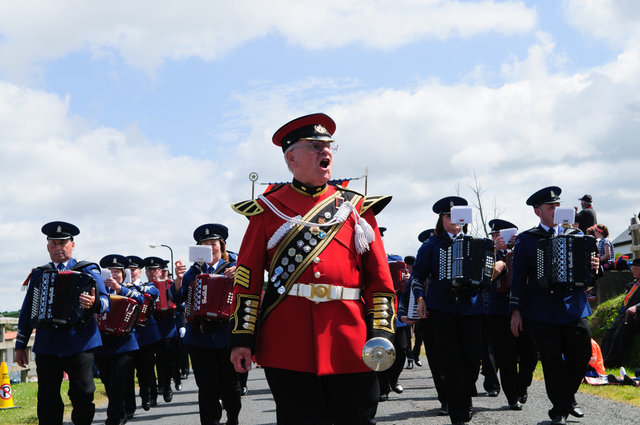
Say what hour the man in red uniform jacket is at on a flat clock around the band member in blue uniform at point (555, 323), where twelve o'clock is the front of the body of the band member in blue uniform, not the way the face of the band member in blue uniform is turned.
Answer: The man in red uniform jacket is roughly at 2 o'clock from the band member in blue uniform.

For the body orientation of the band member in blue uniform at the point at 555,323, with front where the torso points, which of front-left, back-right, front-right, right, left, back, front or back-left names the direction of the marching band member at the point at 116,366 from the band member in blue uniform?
back-right

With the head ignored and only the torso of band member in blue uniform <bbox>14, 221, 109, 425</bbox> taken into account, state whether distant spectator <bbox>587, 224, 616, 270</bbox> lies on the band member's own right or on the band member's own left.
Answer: on the band member's own left

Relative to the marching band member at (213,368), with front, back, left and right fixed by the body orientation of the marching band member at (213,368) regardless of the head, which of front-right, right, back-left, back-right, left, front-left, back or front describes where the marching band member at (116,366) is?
back-right

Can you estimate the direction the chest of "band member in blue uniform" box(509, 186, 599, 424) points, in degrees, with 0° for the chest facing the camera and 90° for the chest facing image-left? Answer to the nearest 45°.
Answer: approximately 315°

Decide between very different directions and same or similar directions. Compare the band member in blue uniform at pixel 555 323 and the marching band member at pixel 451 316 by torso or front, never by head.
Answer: same or similar directions

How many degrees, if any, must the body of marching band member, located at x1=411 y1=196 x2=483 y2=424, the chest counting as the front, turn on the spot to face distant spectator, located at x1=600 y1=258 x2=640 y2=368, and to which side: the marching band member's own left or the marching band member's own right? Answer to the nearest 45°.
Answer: approximately 90° to the marching band member's own left

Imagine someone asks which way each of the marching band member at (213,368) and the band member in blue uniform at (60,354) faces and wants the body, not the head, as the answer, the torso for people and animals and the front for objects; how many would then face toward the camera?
2

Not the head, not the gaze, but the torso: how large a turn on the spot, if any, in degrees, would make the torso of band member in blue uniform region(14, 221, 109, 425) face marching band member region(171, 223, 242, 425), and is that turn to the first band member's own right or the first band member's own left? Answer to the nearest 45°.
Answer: approximately 90° to the first band member's own left

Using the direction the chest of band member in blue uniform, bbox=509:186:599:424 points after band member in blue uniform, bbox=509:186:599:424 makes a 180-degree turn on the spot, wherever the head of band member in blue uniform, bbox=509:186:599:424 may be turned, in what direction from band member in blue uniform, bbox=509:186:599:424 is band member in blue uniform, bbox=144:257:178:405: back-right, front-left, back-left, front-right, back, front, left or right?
front

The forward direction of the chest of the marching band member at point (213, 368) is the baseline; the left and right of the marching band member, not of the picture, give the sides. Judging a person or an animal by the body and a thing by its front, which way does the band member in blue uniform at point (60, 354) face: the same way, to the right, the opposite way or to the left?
the same way

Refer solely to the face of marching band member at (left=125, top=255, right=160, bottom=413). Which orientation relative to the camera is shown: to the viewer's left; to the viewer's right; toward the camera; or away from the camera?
toward the camera

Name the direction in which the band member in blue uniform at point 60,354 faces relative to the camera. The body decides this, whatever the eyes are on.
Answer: toward the camera

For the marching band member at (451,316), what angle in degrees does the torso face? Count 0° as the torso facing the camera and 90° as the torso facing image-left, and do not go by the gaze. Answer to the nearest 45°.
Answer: approximately 315°

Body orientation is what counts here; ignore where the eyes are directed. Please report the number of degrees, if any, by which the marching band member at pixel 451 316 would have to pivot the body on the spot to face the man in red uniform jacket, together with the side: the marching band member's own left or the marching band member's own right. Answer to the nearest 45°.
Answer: approximately 45° to the marching band member's own right

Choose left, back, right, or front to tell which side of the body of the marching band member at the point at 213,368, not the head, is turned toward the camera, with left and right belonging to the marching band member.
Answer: front

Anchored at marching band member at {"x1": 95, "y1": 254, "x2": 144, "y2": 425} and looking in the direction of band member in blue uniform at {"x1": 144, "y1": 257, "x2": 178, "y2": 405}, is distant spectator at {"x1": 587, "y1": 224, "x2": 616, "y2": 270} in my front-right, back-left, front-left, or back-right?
front-right

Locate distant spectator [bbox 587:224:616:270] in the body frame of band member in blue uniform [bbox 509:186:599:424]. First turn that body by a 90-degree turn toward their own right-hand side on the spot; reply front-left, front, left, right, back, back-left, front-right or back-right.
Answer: back-right

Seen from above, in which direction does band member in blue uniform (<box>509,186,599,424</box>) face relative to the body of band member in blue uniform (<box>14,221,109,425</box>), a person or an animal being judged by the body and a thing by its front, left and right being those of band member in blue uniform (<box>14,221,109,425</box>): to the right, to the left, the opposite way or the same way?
the same way

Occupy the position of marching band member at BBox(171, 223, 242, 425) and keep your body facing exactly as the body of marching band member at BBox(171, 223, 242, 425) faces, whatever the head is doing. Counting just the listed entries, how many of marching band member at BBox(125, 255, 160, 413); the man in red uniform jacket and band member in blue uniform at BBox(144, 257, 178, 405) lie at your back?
2
